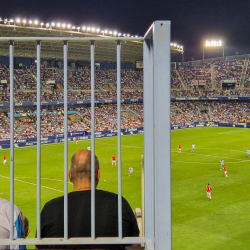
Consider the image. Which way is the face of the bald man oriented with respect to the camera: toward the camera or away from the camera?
away from the camera

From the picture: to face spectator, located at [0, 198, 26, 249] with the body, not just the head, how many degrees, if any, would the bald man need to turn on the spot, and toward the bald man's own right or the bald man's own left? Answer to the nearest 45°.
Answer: approximately 90° to the bald man's own left

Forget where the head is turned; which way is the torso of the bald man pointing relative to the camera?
away from the camera
